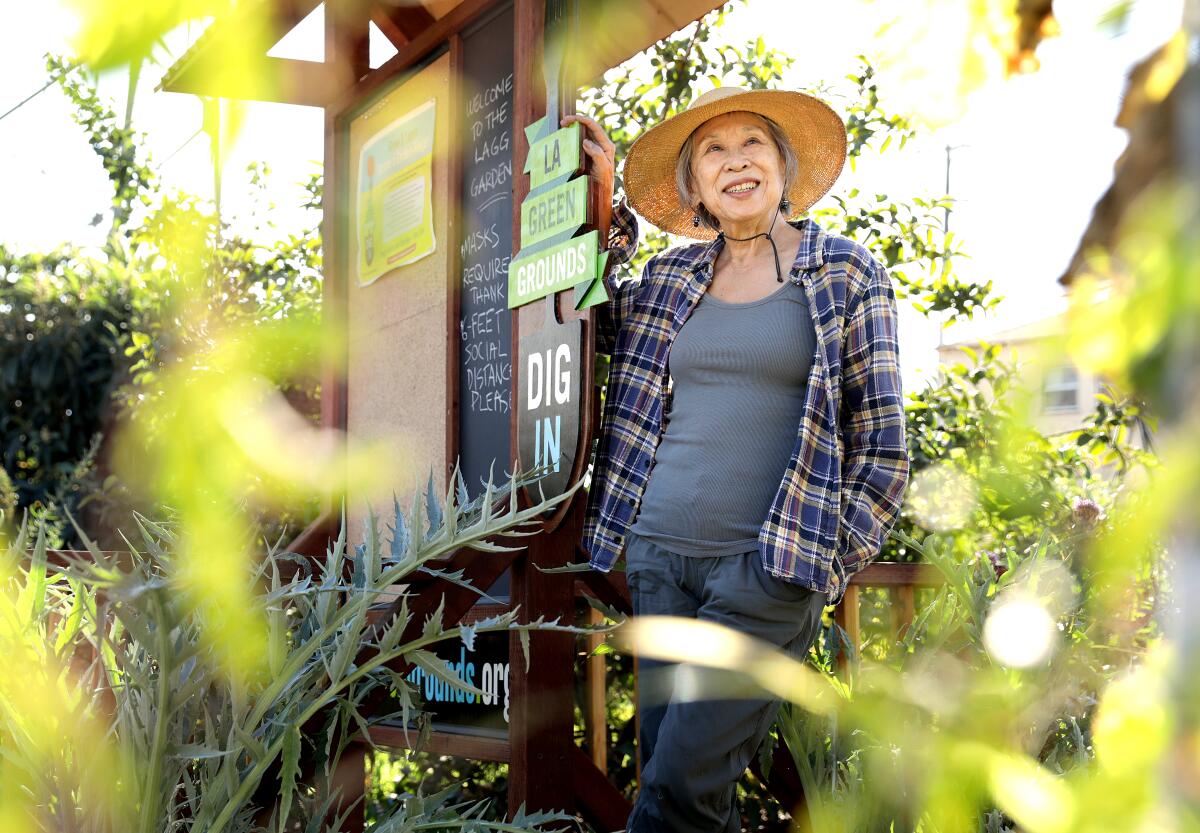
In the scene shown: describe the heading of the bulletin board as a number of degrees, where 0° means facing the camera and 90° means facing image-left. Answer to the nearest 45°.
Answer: approximately 45°

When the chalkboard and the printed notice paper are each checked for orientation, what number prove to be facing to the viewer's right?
0

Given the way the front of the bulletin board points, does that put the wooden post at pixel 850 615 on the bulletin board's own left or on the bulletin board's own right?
on the bulletin board's own left

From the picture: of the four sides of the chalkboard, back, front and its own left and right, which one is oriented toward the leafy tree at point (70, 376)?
right

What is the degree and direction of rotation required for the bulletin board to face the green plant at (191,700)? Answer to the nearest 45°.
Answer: approximately 45° to its left

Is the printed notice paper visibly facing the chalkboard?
no

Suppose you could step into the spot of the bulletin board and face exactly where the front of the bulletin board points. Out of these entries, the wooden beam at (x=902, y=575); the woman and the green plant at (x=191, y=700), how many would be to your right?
0

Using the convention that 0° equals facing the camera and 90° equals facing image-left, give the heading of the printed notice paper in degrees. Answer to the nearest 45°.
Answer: approximately 45°

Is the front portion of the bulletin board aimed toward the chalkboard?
no

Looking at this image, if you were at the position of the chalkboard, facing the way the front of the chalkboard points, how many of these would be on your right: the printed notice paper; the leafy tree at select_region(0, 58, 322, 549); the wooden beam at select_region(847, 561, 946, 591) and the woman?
2

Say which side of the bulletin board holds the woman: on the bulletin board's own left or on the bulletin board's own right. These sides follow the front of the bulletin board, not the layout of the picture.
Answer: on the bulletin board's own left

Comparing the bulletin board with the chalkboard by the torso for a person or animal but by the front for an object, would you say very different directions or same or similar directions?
same or similar directions

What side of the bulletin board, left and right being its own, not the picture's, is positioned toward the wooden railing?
left

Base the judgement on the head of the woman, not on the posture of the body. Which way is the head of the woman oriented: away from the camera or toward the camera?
toward the camera

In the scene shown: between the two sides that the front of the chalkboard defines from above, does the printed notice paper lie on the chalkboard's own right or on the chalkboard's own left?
on the chalkboard's own right
